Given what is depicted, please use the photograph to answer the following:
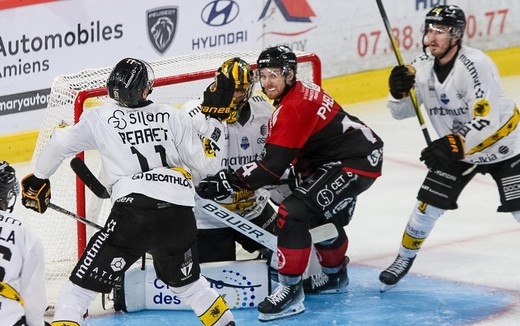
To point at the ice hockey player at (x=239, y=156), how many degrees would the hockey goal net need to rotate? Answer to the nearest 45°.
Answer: approximately 45° to its left

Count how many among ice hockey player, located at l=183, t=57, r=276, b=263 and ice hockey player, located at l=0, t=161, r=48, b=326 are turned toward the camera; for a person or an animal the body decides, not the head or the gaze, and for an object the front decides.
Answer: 1

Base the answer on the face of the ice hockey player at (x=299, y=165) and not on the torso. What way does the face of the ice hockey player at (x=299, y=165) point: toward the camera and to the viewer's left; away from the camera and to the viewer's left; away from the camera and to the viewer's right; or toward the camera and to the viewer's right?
toward the camera and to the viewer's left

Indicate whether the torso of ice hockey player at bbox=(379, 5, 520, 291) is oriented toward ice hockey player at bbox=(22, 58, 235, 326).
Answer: yes

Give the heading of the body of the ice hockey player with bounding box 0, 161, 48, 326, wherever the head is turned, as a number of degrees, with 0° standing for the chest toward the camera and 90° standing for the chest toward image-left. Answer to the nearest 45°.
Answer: approximately 180°

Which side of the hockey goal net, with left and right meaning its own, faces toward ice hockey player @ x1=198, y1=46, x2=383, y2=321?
front

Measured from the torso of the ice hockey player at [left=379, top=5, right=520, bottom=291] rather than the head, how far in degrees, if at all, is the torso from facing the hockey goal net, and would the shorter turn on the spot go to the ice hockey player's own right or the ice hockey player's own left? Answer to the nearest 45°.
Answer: approximately 45° to the ice hockey player's own right

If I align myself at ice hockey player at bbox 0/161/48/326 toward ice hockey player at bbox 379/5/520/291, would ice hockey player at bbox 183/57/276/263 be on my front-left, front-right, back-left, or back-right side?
front-left

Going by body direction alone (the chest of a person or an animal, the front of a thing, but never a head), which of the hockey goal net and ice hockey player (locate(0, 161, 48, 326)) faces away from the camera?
the ice hockey player

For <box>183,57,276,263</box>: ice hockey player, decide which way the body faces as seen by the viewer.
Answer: toward the camera

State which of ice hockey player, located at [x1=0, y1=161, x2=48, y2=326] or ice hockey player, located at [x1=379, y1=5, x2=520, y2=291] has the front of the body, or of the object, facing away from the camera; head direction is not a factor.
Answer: ice hockey player, located at [x1=0, y1=161, x2=48, y2=326]

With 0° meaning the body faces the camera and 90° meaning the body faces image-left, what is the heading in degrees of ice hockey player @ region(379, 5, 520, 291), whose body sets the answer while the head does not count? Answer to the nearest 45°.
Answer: approximately 45°

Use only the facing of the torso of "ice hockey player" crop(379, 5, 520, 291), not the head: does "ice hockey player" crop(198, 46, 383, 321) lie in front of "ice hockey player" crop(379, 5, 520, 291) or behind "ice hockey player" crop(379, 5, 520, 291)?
in front

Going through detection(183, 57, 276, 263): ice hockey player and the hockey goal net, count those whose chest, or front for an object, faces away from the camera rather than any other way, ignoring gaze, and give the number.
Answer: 0
